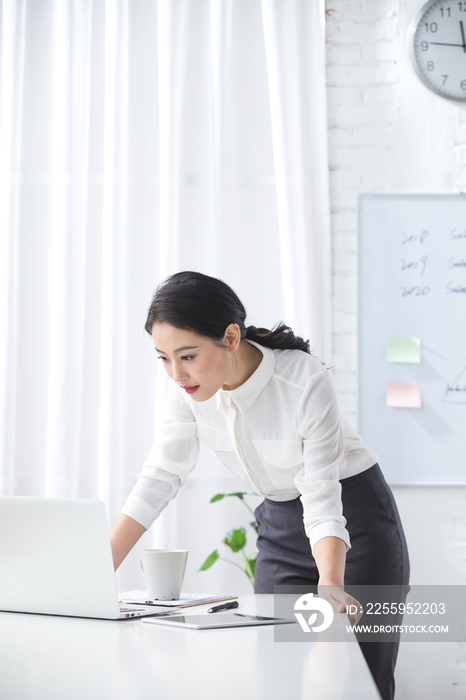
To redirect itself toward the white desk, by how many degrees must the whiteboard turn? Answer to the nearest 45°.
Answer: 0° — it already faces it

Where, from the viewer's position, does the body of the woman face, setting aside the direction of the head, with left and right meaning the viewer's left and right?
facing the viewer and to the left of the viewer

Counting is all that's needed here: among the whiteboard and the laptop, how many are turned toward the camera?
1

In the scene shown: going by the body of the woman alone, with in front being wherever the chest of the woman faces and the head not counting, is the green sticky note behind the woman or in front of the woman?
behind

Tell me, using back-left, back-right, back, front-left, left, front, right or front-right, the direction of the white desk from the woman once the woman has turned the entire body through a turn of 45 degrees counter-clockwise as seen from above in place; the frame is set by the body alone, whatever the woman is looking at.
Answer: front

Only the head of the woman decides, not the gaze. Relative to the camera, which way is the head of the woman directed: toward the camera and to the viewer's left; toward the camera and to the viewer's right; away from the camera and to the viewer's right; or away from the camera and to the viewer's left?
toward the camera and to the viewer's left

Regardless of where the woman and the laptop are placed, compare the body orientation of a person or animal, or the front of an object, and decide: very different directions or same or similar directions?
very different directions

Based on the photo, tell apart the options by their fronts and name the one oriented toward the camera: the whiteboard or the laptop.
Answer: the whiteboard

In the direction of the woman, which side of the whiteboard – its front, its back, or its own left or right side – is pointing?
front

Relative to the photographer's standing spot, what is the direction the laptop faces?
facing away from the viewer and to the right of the viewer

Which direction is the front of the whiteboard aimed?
toward the camera
